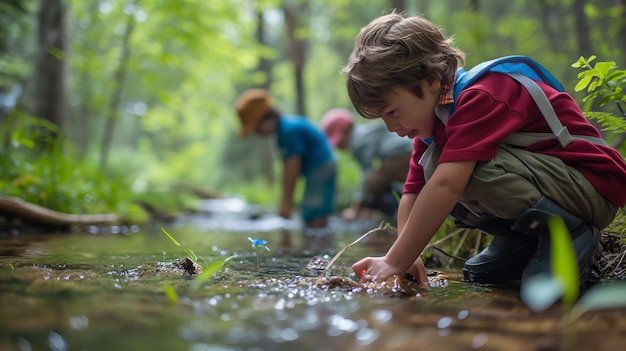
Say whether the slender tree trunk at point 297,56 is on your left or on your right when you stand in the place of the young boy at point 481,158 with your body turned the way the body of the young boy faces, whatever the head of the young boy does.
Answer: on your right

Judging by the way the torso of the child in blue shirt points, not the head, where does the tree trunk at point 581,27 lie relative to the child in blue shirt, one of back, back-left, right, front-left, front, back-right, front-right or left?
back

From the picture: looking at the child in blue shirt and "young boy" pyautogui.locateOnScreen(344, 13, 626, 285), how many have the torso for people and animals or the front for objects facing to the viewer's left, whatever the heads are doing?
2

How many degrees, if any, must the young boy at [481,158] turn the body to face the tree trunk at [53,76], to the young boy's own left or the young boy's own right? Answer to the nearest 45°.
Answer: approximately 45° to the young boy's own right

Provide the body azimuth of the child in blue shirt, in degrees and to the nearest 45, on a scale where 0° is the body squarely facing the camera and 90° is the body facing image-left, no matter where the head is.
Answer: approximately 90°

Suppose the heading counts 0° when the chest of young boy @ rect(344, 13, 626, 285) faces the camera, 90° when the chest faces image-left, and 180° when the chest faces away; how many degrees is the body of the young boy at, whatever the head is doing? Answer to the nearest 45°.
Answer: approximately 90°

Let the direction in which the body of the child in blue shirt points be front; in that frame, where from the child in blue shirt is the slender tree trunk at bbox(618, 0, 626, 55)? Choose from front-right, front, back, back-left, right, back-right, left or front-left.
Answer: back-right

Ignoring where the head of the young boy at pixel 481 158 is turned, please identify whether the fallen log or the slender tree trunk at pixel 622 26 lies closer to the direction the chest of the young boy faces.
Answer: the fallen log

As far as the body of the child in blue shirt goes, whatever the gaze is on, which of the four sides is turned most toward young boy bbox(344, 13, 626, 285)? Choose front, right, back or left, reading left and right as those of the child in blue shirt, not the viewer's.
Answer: left

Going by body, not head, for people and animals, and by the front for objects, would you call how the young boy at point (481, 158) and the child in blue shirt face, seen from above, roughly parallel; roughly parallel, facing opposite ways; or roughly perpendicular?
roughly parallel

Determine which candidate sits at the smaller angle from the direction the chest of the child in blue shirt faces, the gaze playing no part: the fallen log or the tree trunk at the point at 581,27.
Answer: the fallen log

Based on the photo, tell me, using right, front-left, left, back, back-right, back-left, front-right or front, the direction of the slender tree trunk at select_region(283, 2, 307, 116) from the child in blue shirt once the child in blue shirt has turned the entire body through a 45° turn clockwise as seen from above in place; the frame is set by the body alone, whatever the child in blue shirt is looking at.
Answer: front-right
